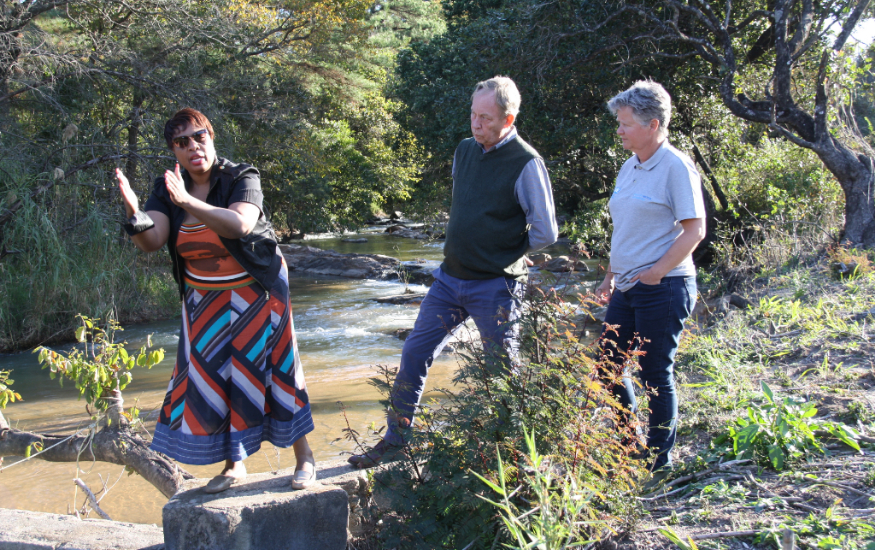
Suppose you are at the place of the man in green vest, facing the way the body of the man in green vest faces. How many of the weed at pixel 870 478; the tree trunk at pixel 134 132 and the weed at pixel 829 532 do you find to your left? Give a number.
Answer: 2

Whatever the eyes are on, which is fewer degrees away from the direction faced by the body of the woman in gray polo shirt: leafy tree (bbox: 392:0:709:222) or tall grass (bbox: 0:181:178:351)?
the tall grass

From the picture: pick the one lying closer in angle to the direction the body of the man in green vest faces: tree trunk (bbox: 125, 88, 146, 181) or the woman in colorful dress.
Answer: the woman in colorful dress

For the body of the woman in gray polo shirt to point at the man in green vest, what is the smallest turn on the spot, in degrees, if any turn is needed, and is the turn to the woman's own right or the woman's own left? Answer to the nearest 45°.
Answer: approximately 45° to the woman's own right

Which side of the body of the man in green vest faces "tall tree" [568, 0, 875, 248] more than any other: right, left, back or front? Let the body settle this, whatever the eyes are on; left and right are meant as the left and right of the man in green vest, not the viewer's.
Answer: back

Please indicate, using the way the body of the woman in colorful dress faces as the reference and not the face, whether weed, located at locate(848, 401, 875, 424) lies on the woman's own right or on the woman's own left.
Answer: on the woman's own left

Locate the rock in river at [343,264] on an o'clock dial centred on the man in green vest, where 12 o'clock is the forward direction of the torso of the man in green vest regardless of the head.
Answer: The rock in river is roughly at 4 o'clock from the man in green vest.

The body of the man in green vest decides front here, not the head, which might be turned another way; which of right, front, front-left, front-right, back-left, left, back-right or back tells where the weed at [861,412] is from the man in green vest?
back-left

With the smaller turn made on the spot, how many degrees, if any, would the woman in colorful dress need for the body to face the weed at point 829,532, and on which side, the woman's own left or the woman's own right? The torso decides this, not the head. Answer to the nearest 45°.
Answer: approximately 90° to the woman's own left

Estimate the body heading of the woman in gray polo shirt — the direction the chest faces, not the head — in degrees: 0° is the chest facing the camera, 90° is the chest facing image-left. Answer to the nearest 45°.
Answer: approximately 45°

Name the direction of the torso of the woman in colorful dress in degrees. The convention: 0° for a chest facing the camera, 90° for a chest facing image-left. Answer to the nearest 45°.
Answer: approximately 45°

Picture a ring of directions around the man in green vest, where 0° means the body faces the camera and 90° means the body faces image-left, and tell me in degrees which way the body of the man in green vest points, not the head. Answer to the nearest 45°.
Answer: approximately 45°
